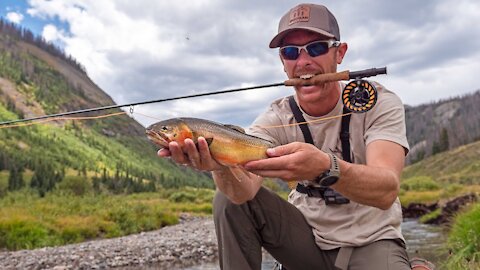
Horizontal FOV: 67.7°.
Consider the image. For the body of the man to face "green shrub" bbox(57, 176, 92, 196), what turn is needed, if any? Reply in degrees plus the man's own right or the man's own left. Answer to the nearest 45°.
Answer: approximately 90° to the man's own right

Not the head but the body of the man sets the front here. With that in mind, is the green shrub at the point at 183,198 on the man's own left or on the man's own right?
on the man's own right

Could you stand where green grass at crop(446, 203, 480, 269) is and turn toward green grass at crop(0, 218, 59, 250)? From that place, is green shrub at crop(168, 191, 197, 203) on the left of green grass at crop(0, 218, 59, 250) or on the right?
right

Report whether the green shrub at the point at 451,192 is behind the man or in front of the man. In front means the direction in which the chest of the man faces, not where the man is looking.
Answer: behind

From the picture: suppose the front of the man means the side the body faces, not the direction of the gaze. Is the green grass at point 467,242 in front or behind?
behind

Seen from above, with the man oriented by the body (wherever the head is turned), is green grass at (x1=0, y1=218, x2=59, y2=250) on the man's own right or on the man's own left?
on the man's own right

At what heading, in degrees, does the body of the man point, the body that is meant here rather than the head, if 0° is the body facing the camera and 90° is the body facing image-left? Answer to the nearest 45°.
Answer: approximately 45°
